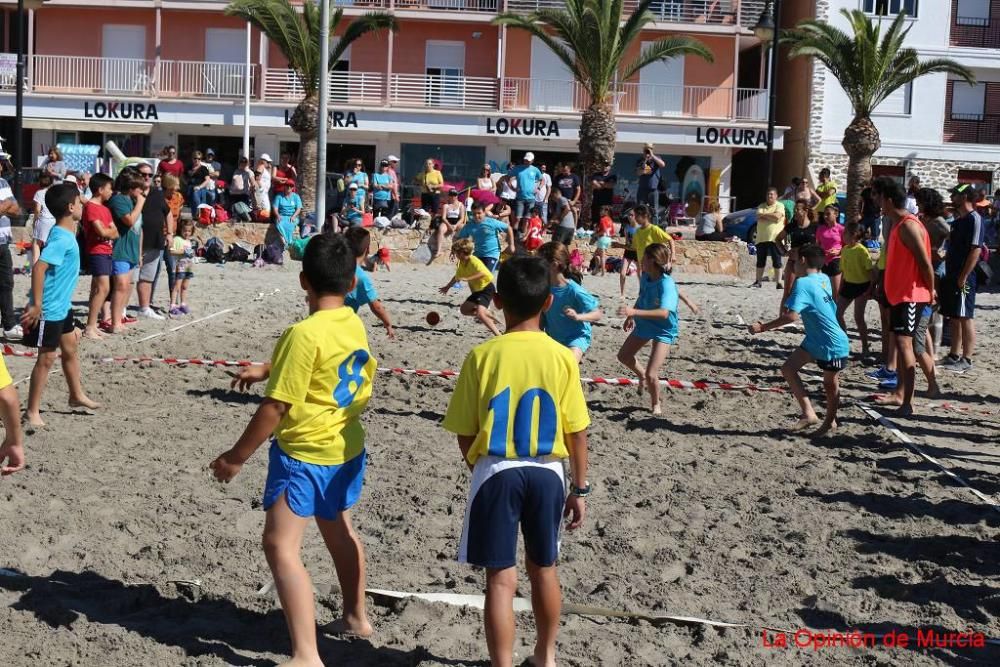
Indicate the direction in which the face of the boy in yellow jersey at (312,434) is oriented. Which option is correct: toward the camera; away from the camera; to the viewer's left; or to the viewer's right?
away from the camera

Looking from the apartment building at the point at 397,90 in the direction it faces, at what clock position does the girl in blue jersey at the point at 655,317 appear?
The girl in blue jersey is roughly at 12 o'clock from the apartment building.

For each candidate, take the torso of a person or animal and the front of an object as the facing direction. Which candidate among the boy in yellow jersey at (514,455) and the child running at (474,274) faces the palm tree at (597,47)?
the boy in yellow jersey

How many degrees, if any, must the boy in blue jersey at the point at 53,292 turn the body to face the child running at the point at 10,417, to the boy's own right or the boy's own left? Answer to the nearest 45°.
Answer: approximately 90° to the boy's own right

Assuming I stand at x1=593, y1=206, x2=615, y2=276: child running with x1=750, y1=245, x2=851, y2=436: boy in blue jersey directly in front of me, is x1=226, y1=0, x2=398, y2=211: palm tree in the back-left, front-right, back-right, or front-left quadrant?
back-right

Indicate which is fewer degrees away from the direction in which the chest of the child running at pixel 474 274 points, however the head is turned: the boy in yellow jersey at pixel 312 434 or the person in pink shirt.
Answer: the boy in yellow jersey

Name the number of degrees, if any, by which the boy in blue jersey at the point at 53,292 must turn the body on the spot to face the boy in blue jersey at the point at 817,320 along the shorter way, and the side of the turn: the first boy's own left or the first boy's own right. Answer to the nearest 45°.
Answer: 0° — they already face them

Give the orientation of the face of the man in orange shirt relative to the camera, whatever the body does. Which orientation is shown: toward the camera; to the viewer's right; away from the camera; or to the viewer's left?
to the viewer's left

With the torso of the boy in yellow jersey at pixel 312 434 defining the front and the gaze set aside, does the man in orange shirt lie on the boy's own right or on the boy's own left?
on the boy's own right

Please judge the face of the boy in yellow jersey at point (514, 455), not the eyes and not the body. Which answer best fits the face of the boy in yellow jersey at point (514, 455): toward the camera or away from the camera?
away from the camera
